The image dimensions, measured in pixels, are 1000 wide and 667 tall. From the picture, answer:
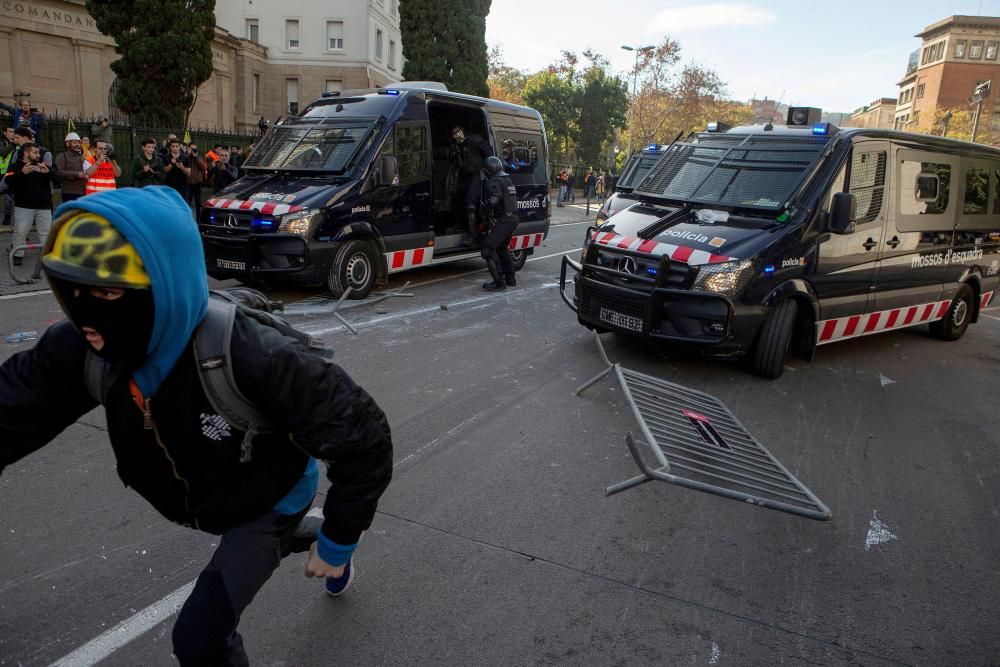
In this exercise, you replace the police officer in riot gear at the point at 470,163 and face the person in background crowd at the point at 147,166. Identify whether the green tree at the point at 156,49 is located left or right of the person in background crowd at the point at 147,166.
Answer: right

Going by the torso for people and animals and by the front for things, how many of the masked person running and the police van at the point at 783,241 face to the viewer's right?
0

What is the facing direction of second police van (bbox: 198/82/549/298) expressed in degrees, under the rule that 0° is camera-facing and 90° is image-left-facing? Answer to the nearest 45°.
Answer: approximately 45°

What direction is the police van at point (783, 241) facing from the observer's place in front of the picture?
facing the viewer and to the left of the viewer

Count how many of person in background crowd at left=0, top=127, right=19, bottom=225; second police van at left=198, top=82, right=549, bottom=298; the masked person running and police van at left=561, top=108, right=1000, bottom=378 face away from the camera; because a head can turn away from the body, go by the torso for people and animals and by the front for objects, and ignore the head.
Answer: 0

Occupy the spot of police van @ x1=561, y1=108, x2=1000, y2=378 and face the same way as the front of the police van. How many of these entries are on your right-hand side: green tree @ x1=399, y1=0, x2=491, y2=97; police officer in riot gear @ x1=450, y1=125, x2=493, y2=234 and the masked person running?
2

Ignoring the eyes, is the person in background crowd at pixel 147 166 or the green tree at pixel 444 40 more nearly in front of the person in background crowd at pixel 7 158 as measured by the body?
the person in background crowd

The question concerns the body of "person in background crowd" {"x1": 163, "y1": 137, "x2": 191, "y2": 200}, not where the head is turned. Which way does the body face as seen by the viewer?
toward the camera

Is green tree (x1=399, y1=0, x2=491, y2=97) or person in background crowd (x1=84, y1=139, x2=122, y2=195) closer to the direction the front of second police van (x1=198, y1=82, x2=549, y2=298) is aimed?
the person in background crowd

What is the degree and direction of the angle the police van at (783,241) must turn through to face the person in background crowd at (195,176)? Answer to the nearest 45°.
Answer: approximately 45° to its right

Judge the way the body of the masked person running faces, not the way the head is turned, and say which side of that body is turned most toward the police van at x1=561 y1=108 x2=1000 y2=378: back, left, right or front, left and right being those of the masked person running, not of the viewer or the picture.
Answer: back

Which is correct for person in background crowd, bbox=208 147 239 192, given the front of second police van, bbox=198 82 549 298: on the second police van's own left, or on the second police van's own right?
on the second police van's own right

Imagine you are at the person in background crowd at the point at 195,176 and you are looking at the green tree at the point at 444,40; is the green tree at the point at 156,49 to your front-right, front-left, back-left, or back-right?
front-left

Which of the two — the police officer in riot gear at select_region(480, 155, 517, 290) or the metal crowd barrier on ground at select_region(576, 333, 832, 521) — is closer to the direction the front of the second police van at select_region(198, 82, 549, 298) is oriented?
the metal crowd barrier on ground
